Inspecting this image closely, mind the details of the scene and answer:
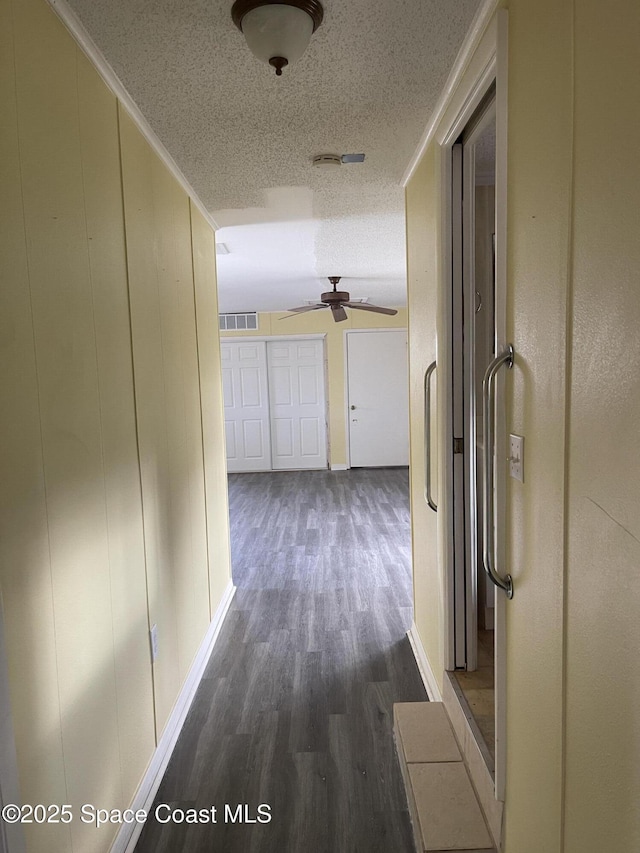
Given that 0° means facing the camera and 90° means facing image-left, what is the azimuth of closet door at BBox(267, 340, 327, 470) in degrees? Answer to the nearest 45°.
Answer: approximately 0°

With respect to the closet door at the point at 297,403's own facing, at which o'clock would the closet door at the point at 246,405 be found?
the closet door at the point at 246,405 is roughly at 3 o'clock from the closet door at the point at 297,403.

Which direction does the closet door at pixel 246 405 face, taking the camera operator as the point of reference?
facing the viewer

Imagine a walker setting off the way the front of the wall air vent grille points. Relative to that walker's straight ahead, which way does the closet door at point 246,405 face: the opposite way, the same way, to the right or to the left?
the same way

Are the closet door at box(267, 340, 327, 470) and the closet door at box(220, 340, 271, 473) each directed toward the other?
no

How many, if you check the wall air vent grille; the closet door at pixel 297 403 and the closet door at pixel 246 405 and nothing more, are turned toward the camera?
3

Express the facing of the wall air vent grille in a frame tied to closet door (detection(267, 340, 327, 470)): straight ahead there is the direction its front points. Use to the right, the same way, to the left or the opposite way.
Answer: the same way

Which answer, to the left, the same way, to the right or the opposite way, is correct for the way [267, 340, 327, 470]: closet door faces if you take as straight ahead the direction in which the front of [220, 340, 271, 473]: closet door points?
the same way

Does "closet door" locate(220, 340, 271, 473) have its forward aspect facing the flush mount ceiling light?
yes

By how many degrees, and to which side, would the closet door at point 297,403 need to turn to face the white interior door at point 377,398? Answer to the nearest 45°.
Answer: approximately 90° to its left

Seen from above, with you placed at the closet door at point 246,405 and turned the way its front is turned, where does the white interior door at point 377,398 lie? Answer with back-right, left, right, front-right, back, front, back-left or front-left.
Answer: left

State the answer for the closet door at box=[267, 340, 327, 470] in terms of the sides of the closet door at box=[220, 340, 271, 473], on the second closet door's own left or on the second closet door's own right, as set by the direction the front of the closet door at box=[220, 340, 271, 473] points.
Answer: on the second closet door's own left
